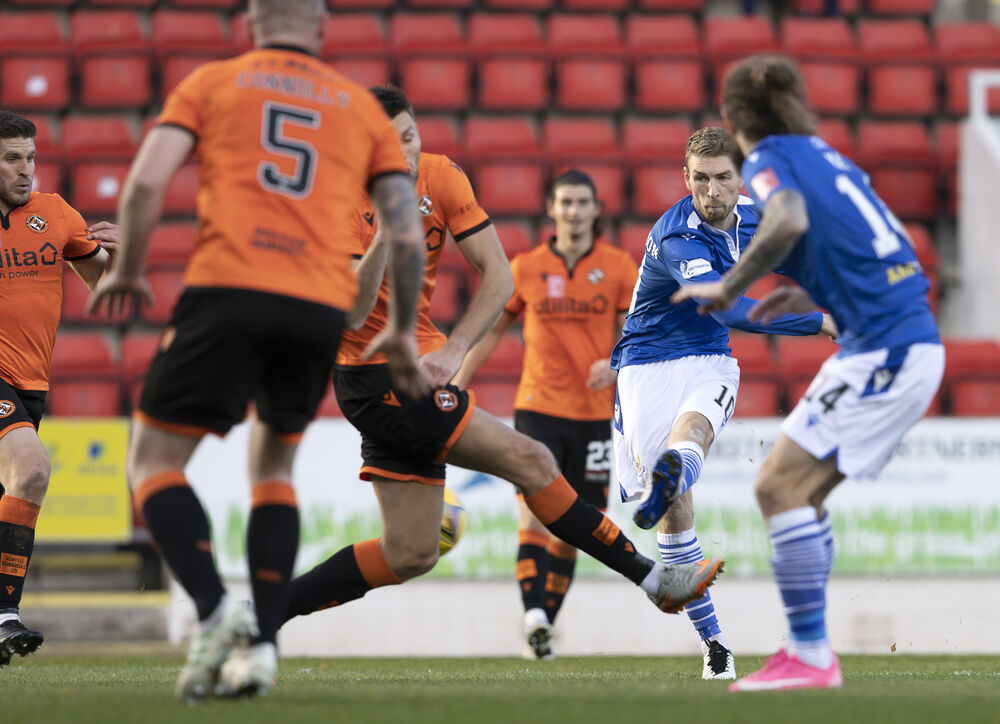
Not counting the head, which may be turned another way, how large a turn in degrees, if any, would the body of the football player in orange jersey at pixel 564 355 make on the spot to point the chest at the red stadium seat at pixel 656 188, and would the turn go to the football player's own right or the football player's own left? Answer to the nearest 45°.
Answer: approximately 180°

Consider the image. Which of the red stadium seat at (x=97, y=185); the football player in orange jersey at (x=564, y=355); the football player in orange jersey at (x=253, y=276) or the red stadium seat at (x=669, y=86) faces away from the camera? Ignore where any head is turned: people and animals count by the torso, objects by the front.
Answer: the football player in orange jersey at (x=253, y=276)

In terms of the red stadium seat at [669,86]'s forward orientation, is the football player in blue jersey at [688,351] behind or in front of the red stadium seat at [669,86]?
in front

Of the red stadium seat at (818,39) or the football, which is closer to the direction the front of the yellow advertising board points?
the football

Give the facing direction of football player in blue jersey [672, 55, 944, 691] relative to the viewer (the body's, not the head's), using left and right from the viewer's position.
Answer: facing away from the viewer and to the left of the viewer

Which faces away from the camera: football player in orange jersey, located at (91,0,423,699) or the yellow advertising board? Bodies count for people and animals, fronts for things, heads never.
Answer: the football player in orange jersey

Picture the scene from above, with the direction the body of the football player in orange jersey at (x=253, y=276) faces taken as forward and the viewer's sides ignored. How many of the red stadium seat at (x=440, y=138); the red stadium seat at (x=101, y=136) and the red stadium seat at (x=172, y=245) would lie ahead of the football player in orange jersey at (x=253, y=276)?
3

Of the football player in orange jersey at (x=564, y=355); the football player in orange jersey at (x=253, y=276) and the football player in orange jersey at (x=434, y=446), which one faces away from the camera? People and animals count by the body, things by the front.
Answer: the football player in orange jersey at (x=253, y=276)

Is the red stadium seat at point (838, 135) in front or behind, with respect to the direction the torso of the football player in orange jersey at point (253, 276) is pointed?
in front

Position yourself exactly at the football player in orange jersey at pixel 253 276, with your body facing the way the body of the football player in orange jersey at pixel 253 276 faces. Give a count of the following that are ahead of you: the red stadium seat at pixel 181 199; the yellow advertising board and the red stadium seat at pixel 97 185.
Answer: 3

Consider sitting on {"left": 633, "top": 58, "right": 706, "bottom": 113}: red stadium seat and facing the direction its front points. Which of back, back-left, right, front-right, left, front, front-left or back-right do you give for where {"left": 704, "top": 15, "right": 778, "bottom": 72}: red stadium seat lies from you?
back-left

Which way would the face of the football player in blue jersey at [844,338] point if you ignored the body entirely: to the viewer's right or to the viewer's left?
to the viewer's left

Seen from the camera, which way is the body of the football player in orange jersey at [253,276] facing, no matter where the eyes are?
away from the camera

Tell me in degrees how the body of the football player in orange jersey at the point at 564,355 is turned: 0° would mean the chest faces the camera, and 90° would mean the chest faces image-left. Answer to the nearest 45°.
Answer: approximately 0°

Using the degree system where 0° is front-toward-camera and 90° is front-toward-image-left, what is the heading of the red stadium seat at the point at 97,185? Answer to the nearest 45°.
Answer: approximately 0°
